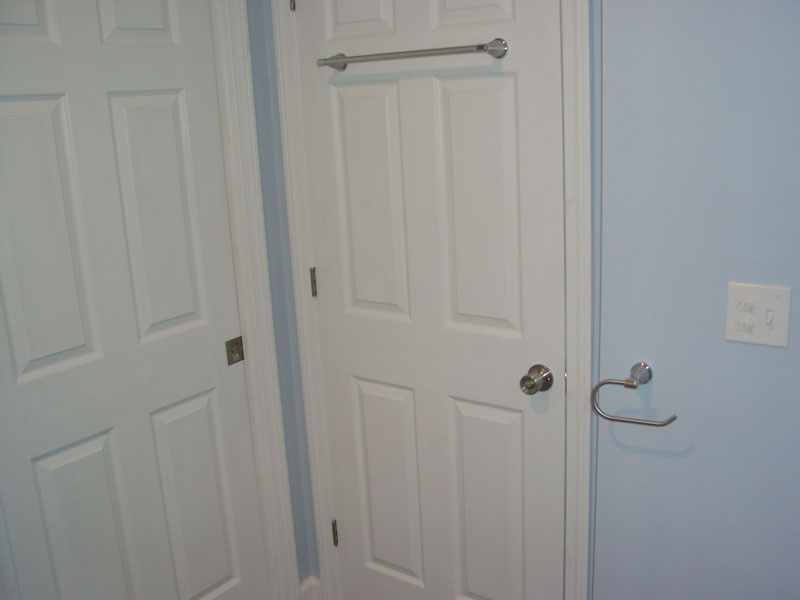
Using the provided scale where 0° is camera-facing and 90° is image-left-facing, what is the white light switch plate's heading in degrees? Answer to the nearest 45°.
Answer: approximately 0°

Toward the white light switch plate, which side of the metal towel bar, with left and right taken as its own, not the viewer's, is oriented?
left

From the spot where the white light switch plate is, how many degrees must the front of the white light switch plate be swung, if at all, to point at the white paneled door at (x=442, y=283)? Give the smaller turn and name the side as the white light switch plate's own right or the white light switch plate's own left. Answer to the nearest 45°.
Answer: approximately 90° to the white light switch plate's own right

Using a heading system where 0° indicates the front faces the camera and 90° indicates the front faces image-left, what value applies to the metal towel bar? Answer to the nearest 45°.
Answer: approximately 45°
